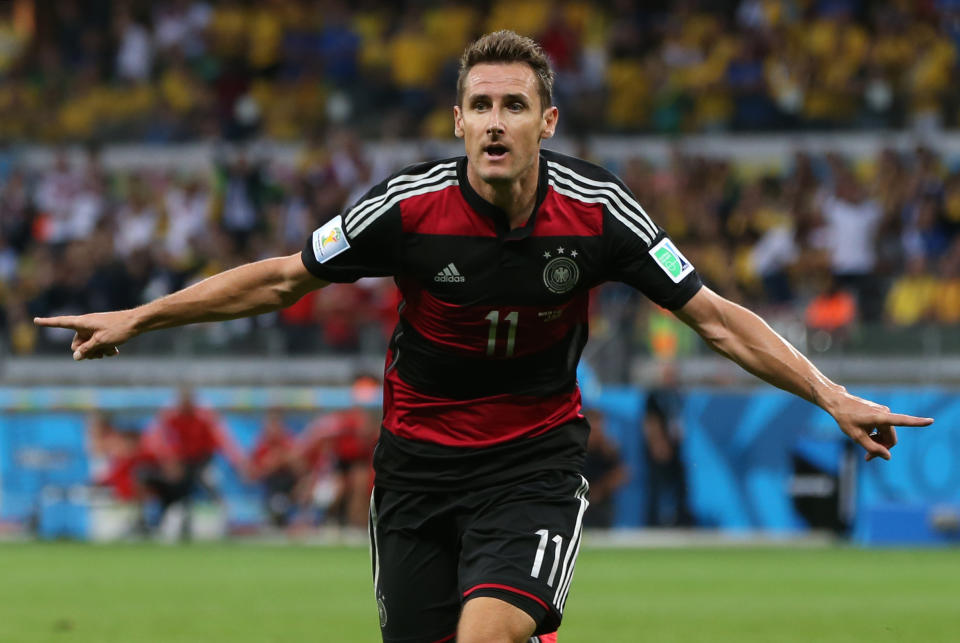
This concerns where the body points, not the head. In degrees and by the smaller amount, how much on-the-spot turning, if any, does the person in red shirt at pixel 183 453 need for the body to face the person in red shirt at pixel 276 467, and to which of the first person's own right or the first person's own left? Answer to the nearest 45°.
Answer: approximately 90° to the first person's own left

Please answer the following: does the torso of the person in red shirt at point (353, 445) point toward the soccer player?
yes

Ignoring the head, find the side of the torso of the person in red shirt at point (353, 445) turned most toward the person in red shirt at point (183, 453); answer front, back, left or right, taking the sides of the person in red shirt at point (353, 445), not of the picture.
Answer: right

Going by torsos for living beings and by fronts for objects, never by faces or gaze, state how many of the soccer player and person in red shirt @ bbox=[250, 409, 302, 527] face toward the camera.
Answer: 2

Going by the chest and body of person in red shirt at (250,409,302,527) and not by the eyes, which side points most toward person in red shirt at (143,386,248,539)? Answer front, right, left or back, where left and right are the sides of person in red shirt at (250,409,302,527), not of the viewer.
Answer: right

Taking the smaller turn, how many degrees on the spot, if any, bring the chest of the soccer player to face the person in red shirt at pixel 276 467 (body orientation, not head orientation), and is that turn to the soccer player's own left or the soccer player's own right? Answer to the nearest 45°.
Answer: approximately 180°

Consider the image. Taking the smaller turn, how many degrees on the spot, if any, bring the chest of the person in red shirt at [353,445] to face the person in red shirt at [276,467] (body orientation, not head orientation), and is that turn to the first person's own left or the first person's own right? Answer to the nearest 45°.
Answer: approximately 90° to the first person's own right

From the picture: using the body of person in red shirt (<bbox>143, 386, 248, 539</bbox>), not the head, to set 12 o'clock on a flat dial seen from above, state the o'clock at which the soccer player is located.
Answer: The soccer player is roughly at 12 o'clock from the person in red shirt.
